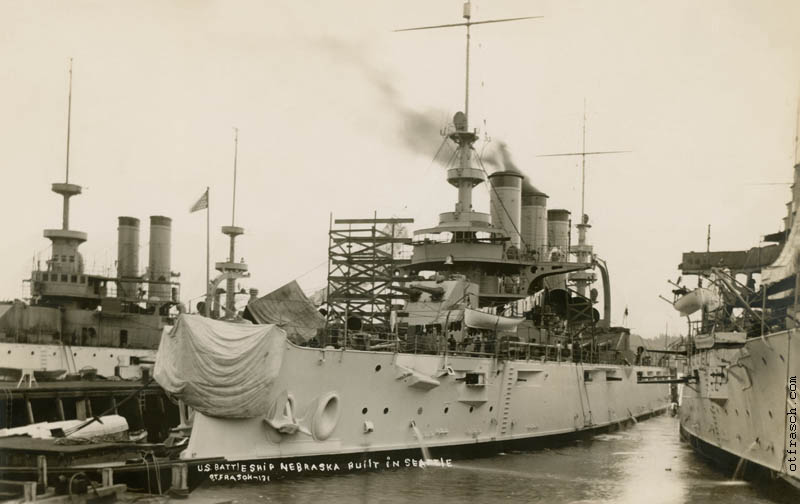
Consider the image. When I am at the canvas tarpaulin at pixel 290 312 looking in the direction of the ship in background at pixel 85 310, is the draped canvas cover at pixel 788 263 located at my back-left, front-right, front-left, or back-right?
back-right

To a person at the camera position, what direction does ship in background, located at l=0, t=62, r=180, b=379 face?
facing to the left of the viewer

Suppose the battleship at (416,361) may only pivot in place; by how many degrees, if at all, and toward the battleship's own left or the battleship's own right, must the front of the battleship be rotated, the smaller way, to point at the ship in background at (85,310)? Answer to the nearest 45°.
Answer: approximately 90° to the battleship's own right

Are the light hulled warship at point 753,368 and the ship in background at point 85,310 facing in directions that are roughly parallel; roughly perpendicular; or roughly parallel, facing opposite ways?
roughly perpendicular

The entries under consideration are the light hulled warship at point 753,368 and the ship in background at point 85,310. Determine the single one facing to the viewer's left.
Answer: the ship in background at point 85,310

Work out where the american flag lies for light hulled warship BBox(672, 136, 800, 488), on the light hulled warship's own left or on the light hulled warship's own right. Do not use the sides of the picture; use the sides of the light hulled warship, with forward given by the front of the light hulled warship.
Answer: on the light hulled warship's own right

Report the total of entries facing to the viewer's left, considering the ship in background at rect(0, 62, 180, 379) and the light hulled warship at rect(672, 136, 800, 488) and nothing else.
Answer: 1
